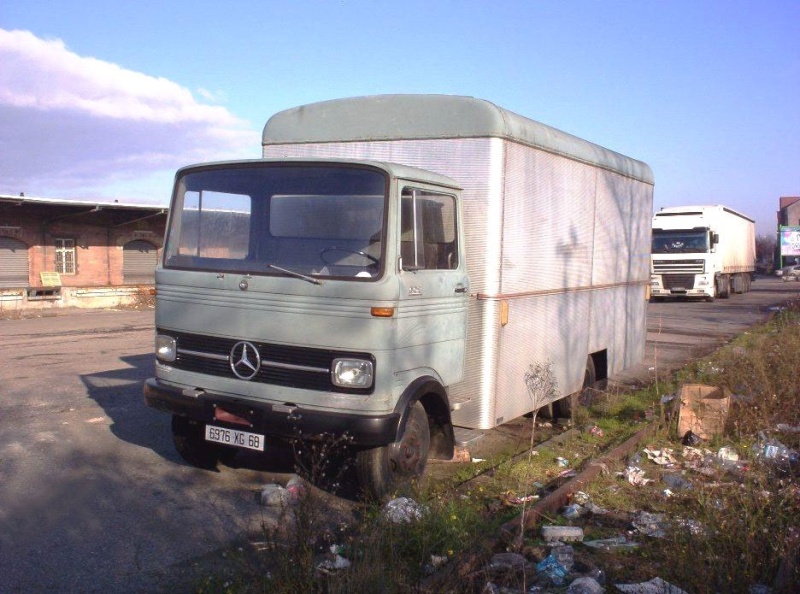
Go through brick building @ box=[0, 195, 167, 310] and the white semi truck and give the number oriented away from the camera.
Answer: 0

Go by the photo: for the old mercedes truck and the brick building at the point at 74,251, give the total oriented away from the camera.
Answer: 0

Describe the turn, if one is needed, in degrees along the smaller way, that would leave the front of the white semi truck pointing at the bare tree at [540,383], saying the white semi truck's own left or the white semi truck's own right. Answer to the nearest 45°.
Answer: approximately 45° to the white semi truck's own left

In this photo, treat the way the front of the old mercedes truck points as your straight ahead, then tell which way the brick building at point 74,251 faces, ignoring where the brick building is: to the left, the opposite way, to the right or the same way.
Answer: to the left

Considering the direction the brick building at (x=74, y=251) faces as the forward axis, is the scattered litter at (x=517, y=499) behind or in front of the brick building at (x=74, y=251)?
in front

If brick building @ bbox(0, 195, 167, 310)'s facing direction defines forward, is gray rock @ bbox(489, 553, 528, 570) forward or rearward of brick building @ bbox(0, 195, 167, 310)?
forward

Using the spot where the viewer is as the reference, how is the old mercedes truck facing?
facing the viewer and to the left of the viewer

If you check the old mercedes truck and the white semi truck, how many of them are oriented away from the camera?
0

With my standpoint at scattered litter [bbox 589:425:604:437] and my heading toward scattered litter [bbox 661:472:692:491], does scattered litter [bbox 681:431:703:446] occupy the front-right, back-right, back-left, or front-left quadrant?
front-left

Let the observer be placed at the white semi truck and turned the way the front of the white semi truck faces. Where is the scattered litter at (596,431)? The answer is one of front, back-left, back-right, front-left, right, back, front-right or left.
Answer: front-left

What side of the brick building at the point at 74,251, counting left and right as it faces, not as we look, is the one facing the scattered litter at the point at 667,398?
front

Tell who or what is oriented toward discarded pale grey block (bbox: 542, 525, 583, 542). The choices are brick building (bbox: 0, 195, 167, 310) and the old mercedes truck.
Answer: the brick building

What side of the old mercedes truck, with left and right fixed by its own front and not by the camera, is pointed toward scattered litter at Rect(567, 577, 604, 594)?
left

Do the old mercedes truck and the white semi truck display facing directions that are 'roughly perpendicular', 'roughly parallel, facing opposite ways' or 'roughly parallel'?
roughly parallel

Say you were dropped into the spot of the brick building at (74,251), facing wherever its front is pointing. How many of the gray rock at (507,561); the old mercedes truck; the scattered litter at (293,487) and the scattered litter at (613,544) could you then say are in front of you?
4

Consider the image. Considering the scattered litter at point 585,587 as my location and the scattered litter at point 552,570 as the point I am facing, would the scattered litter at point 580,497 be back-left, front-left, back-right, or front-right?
front-right

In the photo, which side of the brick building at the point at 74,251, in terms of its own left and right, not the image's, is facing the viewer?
front
